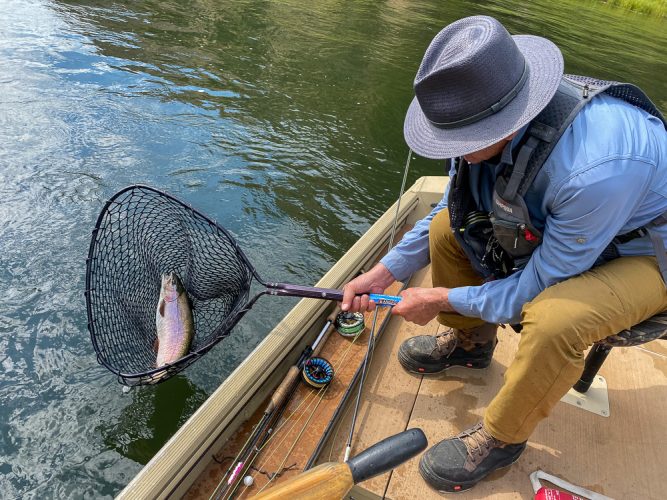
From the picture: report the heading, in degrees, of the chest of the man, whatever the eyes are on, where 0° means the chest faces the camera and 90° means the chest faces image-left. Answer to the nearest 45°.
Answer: approximately 45°

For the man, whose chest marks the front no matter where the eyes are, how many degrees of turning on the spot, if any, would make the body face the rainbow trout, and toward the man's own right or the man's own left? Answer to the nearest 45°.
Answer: approximately 45° to the man's own right
